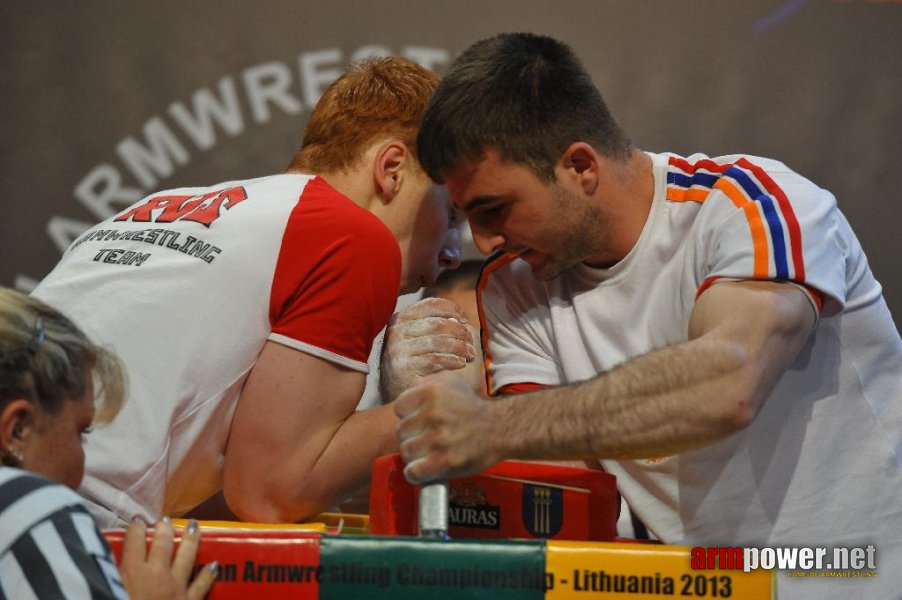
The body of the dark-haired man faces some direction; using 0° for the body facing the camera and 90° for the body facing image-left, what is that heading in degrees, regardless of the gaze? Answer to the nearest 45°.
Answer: approximately 45°
